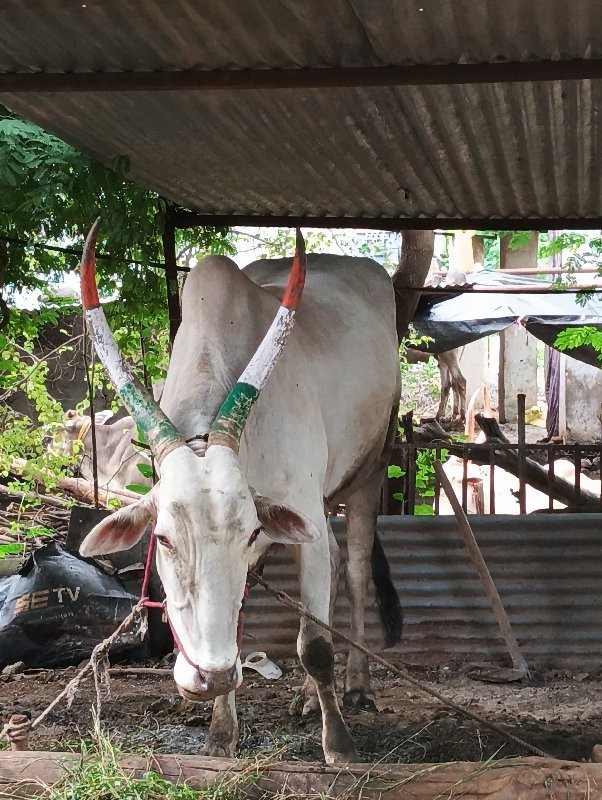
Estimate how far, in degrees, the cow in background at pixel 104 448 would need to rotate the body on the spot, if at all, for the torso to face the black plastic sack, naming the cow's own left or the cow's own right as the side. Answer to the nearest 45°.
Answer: approximately 90° to the cow's own left

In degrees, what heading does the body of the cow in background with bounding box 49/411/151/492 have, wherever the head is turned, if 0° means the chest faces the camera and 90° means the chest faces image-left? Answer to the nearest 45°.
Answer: approximately 90°

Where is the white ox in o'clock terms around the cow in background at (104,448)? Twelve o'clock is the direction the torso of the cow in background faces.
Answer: The white ox is roughly at 9 o'clock from the cow in background.

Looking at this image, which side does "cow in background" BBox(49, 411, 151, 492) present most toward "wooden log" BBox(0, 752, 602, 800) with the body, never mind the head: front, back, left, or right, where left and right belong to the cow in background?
left

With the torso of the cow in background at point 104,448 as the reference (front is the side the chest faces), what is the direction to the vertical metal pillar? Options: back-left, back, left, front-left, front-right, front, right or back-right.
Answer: left
